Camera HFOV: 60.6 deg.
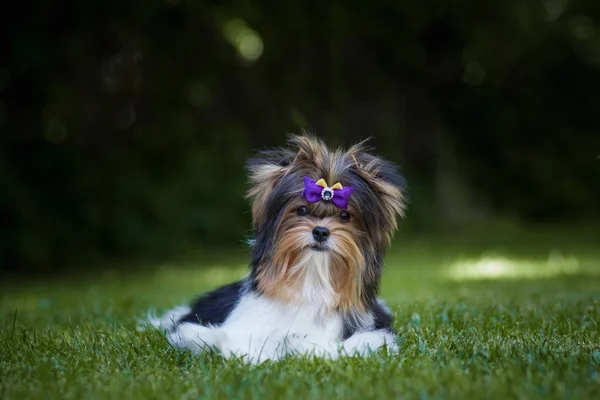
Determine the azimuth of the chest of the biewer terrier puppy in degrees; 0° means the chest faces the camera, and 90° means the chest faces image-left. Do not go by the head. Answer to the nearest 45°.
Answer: approximately 315°
